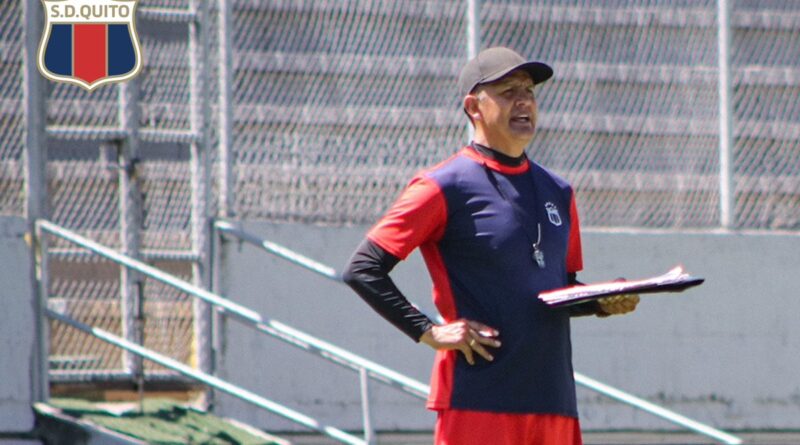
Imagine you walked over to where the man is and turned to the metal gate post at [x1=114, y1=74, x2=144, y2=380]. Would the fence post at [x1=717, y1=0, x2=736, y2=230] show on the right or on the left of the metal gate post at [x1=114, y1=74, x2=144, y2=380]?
right

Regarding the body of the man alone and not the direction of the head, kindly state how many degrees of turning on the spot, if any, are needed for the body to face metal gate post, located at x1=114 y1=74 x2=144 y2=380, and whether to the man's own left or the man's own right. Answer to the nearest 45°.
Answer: approximately 180°

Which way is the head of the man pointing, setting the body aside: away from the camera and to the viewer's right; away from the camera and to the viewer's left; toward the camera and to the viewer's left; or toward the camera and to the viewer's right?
toward the camera and to the viewer's right

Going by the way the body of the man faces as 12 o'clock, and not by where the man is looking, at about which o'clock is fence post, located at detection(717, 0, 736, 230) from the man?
The fence post is roughly at 8 o'clock from the man.

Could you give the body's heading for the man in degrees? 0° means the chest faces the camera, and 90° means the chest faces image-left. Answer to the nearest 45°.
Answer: approximately 315°

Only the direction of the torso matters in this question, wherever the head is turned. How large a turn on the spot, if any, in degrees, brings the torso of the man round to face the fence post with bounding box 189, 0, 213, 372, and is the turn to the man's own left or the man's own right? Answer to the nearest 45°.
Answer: approximately 180°
